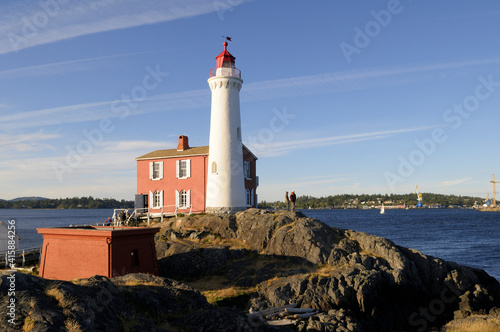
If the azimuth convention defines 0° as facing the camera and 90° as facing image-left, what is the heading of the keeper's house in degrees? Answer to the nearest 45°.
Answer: approximately 45°

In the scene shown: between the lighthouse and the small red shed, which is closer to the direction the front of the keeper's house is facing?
the small red shed

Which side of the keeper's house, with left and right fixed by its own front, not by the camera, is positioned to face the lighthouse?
left
